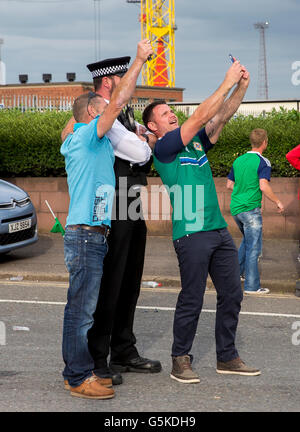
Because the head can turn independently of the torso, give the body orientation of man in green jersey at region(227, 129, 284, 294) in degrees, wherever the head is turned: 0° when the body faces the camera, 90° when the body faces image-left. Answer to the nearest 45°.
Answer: approximately 225°

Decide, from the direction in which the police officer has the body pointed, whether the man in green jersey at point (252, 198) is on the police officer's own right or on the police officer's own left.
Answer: on the police officer's own left

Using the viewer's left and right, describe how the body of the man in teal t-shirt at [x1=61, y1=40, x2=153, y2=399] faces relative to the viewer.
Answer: facing to the right of the viewer

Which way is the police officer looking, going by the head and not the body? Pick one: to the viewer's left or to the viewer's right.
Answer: to the viewer's right

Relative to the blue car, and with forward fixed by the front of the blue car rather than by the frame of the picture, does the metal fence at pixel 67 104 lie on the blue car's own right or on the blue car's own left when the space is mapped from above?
on the blue car's own left
